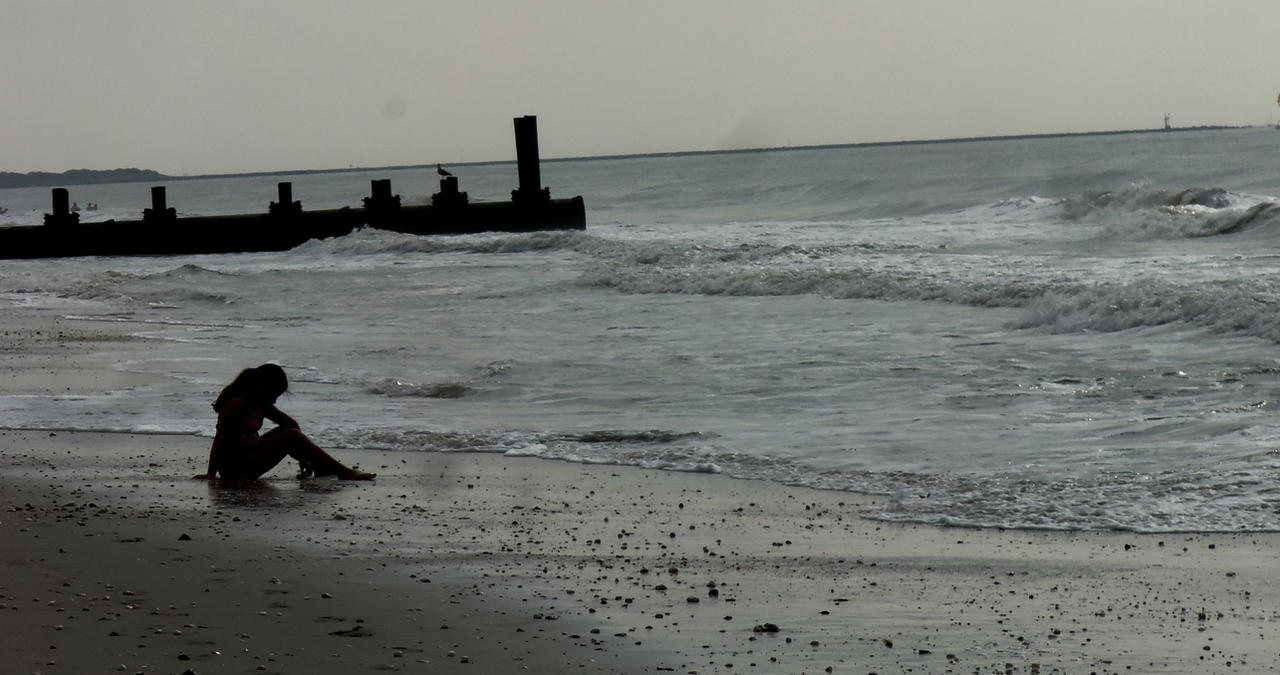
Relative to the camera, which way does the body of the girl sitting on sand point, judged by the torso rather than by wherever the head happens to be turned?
to the viewer's right

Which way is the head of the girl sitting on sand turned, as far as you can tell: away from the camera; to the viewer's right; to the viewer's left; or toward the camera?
to the viewer's right
